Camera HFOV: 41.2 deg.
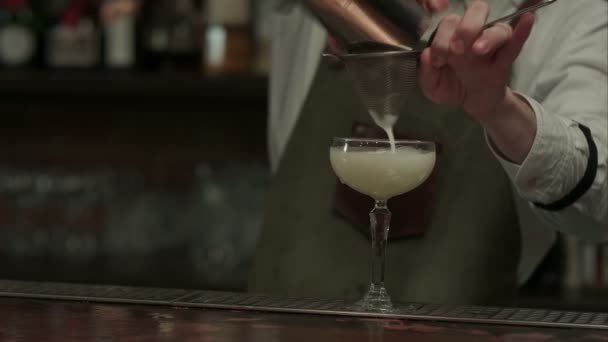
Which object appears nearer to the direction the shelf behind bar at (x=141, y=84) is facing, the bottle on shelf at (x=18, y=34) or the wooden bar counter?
the wooden bar counter

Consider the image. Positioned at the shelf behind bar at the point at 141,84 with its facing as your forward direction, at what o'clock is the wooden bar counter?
The wooden bar counter is roughly at 12 o'clock from the shelf behind bar.

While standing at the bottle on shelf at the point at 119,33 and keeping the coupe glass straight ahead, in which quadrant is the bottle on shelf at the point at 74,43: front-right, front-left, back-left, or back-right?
back-right

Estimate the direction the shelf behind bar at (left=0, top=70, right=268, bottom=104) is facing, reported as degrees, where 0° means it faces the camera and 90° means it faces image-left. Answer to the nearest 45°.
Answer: approximately 0°

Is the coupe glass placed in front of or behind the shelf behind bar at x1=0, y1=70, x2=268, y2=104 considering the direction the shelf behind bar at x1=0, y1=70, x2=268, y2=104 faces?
in front
